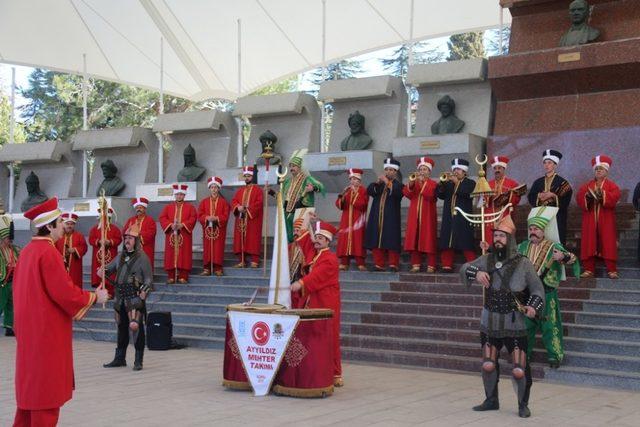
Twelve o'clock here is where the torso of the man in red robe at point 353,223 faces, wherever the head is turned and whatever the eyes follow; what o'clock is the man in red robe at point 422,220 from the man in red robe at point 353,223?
the man in red robe at point 422,220 is roughly at 10 o'clock from the man in red robe at point 353,223.

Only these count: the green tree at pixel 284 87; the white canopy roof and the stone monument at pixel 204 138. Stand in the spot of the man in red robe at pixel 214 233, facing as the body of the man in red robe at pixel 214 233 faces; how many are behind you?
3

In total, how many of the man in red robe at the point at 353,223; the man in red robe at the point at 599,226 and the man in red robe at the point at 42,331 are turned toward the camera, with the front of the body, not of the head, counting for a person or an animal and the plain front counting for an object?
2

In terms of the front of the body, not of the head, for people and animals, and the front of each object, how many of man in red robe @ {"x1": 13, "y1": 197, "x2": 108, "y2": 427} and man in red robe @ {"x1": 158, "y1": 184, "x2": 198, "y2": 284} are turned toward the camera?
1
